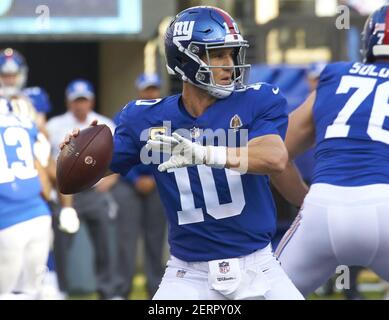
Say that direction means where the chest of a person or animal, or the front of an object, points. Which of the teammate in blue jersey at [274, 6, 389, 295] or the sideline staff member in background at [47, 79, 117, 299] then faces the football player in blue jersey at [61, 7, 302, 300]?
the sideline staff member in background

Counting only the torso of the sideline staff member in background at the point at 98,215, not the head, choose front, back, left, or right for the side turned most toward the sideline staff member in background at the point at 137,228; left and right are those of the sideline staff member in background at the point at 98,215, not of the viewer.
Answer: left

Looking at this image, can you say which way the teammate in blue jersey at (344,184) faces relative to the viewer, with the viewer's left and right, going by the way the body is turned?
facing away from the viewer

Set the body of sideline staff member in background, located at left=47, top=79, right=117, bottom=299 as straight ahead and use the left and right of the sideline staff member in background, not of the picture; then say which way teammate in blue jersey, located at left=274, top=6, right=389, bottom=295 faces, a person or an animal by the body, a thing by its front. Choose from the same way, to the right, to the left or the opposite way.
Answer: the opposite way

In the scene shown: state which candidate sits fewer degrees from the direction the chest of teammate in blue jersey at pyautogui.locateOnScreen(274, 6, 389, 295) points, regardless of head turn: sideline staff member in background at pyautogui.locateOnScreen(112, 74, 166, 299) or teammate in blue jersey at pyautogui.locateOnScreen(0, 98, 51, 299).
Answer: the sideline staff member in background

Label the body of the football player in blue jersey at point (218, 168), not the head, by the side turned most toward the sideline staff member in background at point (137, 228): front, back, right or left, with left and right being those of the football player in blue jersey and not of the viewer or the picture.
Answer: back

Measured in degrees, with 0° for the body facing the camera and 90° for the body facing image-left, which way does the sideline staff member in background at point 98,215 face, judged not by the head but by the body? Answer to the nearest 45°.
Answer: approximately 0°

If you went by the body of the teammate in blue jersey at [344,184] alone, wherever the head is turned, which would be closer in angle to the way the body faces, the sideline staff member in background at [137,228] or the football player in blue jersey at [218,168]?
the sideline staff member in background

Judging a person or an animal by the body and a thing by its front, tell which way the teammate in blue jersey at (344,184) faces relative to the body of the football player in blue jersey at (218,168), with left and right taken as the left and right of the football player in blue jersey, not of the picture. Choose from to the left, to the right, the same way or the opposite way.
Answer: the opposite way
